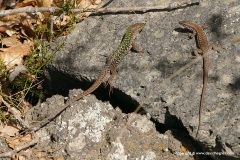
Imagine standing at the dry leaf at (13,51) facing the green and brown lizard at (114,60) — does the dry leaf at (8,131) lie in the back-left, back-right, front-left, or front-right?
front-right

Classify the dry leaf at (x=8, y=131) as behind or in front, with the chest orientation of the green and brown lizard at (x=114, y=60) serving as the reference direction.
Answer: behind

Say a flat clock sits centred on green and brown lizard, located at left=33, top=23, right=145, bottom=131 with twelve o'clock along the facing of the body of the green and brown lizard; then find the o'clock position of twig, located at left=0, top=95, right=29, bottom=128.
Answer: The twig is roughly at 7 o'clock from the green and brown lizard.

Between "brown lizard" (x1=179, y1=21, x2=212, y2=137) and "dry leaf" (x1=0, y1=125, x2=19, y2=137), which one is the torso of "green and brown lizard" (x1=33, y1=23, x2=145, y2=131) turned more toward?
the brown lizard

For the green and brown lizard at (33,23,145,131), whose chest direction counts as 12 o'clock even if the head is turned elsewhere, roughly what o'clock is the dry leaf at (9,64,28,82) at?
The dry leaf is roughly at 8 o'clock from the green and brown lizard.

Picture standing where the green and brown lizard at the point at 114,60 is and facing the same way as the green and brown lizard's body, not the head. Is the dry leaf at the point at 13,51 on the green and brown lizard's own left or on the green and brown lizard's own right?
on the green and brown lizard's own left

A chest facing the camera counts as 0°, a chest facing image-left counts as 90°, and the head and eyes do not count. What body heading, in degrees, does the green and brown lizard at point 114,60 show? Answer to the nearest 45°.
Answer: approximately 225°

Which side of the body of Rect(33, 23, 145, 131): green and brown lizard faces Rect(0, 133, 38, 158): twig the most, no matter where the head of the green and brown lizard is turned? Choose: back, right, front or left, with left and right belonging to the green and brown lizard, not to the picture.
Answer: back

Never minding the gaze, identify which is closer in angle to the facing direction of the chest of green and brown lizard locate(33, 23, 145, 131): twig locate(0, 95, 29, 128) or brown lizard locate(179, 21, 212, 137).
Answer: the brown lizard
